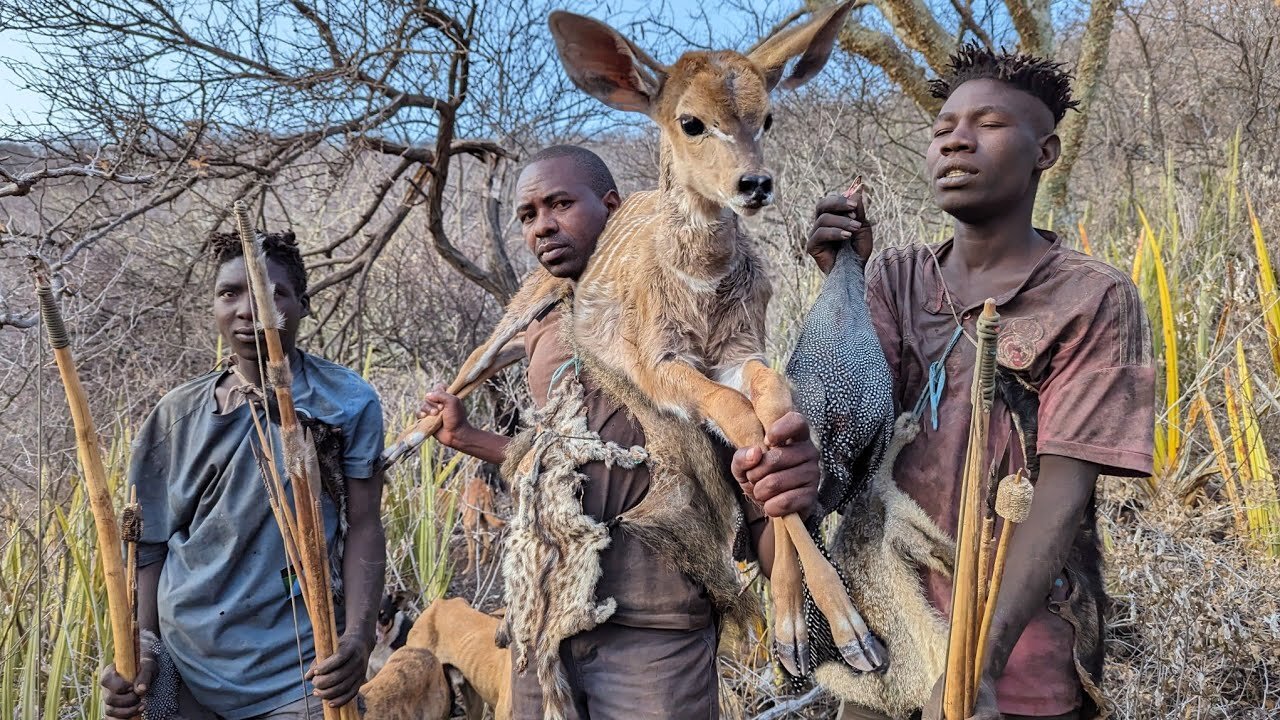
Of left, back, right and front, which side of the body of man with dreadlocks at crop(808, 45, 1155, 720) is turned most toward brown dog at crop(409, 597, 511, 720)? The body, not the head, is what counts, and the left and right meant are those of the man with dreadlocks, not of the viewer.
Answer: right

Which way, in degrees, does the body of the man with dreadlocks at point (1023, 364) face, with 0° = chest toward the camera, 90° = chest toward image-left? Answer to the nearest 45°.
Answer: approximately 45°

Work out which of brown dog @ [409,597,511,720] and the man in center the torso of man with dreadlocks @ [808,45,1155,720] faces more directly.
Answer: the man in center

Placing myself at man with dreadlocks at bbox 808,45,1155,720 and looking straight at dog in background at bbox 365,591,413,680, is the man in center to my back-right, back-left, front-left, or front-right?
front-left

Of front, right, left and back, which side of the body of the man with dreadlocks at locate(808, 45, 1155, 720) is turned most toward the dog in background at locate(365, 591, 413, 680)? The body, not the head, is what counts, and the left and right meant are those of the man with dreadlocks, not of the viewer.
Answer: right

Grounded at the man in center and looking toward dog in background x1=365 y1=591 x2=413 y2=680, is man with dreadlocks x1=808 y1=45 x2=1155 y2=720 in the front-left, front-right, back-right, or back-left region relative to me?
back-right

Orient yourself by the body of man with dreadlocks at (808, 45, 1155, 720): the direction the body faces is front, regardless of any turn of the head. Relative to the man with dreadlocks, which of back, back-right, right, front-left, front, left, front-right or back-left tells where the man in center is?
front-right

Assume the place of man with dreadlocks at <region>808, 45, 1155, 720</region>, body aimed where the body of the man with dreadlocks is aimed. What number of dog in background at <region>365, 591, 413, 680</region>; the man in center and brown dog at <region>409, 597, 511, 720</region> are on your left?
0

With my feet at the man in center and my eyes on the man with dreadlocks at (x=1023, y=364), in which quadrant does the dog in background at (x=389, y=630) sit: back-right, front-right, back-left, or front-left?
back-left
